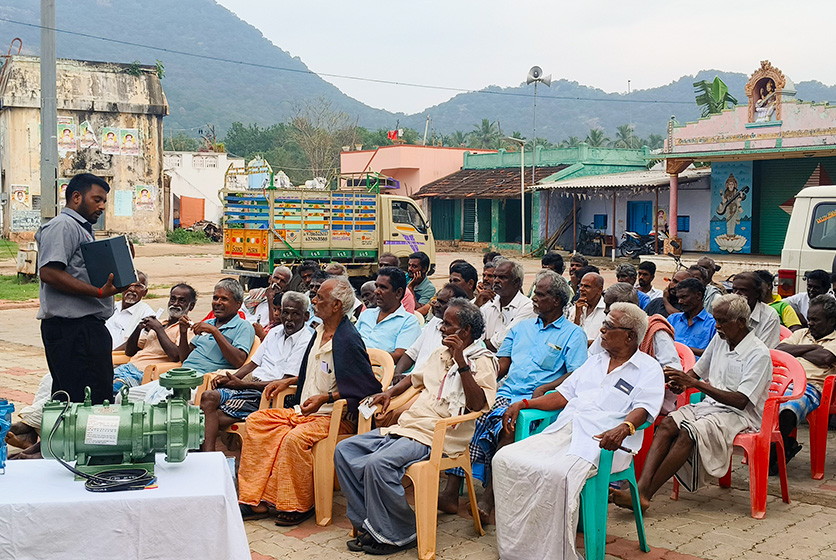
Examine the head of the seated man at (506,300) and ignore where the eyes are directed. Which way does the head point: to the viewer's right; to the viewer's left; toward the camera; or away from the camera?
to the viewer's left

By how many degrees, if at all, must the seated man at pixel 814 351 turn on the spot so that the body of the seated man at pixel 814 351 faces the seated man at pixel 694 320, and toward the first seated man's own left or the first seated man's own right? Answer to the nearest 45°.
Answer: approximately 45° to the first seated man's own right

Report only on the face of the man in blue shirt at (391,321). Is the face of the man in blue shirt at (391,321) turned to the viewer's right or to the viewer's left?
to the viewer's left

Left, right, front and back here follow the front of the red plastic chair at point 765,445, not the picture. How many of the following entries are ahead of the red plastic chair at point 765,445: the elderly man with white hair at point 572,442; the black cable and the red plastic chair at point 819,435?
2

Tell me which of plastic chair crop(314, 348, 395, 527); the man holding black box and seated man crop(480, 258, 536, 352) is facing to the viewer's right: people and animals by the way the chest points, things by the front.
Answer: the man holding black box

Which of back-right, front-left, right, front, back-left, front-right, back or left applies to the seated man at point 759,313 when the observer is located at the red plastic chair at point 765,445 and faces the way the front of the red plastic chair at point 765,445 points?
back-right

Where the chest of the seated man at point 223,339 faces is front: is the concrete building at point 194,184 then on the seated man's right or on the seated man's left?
on the seated man's right

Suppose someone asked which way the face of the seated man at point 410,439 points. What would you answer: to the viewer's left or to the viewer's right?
to the viewer's left

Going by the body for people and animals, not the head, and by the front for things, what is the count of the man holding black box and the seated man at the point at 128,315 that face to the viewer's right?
1

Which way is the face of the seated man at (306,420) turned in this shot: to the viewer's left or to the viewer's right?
to the viewer's left

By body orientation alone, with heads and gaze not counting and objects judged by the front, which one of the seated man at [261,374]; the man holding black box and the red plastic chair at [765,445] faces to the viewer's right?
the man holding black box

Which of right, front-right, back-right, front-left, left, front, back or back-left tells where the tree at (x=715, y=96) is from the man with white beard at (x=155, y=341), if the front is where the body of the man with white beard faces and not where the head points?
back

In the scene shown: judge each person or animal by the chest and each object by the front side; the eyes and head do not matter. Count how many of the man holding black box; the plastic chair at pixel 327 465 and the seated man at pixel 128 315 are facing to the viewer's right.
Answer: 1

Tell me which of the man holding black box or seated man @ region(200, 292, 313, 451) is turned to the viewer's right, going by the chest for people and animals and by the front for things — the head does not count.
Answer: the man holding black box
